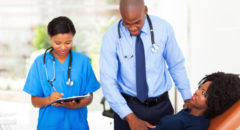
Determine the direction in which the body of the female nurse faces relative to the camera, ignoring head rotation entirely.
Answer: toward the camera

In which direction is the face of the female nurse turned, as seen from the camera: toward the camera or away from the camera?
toward the camera

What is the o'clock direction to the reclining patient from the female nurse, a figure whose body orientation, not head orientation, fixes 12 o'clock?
The reclining patient is roughly at 10 o'clock from the female nurse.
